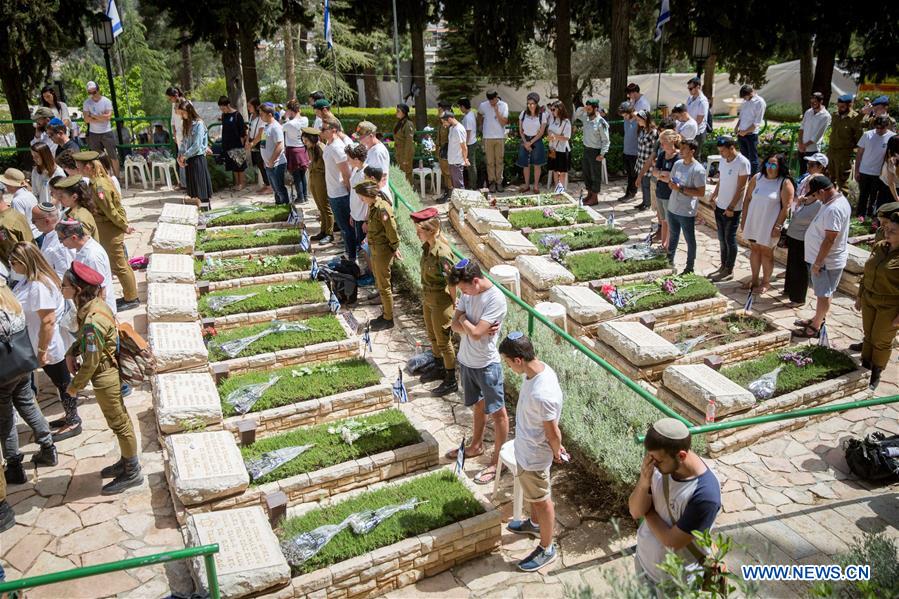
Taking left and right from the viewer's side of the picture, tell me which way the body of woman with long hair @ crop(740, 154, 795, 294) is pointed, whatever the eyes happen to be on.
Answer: facing the viewer and to the left of the viewer

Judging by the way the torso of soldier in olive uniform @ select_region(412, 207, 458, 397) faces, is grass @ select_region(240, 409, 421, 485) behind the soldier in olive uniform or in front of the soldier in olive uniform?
in front

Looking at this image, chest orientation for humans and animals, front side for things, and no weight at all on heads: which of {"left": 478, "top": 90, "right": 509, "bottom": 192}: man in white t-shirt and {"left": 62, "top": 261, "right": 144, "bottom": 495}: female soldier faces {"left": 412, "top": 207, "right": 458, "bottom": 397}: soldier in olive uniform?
the man in white t-shirt

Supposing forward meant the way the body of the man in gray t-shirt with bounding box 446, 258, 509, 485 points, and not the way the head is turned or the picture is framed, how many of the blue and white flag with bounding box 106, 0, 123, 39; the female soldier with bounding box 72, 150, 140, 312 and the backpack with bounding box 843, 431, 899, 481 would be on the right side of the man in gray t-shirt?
2

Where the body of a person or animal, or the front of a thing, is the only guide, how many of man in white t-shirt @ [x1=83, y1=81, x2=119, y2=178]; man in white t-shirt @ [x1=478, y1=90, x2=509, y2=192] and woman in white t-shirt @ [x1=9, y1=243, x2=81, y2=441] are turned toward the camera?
2

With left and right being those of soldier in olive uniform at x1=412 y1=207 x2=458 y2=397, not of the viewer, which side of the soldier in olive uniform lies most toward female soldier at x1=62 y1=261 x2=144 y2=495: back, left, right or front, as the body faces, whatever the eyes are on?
front

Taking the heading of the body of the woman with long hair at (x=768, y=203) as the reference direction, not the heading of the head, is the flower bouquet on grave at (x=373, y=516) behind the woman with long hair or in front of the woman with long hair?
in front

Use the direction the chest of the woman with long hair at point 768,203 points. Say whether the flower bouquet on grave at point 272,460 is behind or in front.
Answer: in front

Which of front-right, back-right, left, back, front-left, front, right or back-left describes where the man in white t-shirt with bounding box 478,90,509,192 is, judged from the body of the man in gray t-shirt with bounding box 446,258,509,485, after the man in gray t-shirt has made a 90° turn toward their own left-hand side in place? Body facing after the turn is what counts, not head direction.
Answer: back-left

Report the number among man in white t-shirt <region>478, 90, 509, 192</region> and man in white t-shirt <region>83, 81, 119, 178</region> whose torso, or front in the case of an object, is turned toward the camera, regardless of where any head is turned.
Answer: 2

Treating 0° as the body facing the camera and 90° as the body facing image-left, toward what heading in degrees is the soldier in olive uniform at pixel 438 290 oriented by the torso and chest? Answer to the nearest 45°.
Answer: approximately 45°

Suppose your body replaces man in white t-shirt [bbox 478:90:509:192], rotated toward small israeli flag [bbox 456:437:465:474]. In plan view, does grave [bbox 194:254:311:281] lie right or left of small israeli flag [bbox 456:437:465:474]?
right

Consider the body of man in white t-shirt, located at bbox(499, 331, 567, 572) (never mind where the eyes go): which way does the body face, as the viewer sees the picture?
to the viewer's left
